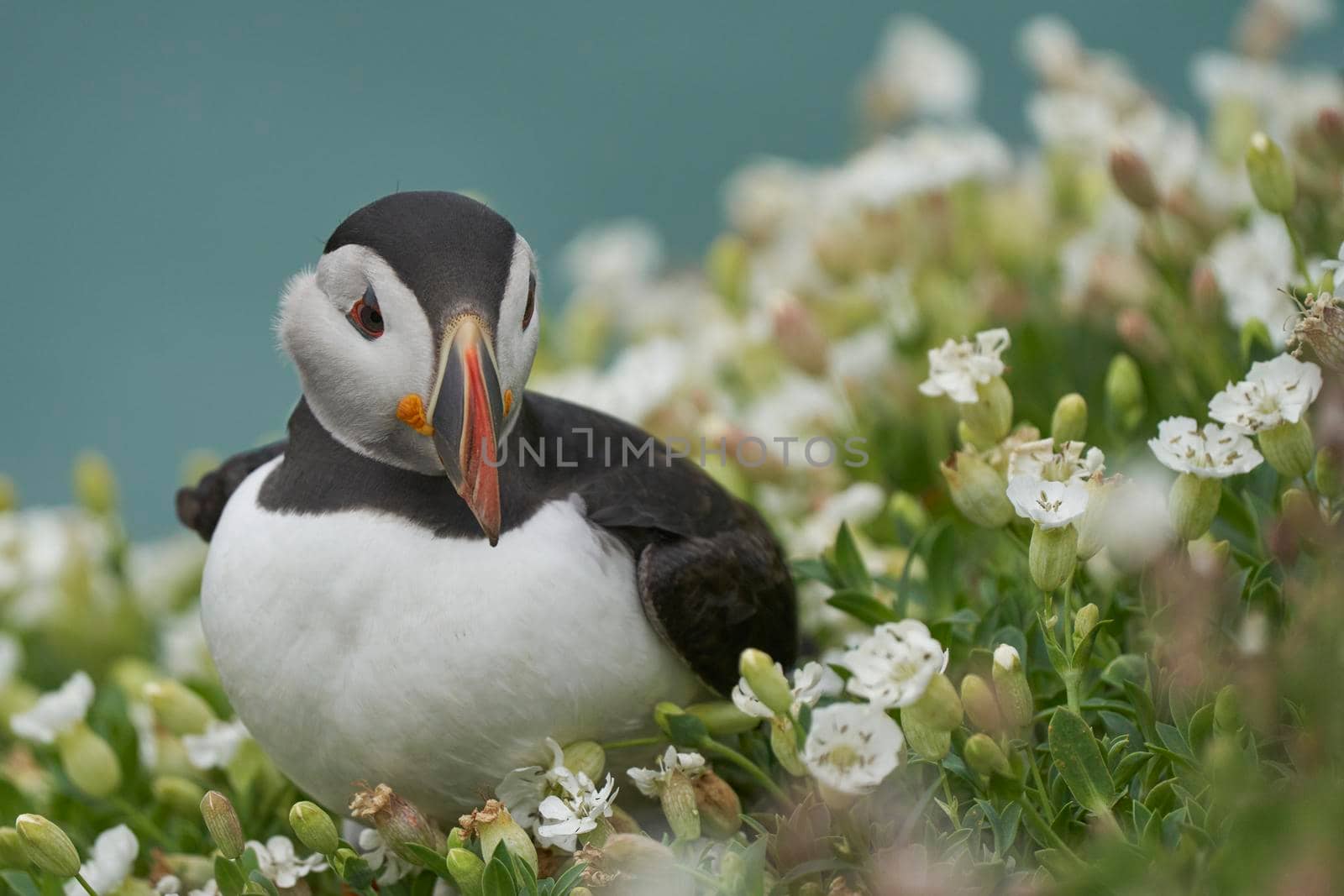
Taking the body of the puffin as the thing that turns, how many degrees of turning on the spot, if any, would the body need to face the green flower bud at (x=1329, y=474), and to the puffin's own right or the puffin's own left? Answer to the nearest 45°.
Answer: approximately 135° to the puffin's own left

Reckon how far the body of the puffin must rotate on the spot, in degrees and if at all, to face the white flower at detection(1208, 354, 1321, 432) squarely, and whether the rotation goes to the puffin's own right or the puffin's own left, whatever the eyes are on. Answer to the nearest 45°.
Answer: approximately 135° to the puffin's own left

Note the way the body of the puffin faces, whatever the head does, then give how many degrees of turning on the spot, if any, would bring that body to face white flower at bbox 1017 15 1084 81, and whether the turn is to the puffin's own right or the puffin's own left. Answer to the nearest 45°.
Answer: approximately 180°

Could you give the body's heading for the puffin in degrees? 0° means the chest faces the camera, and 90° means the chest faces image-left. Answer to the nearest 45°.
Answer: approximately 45°
